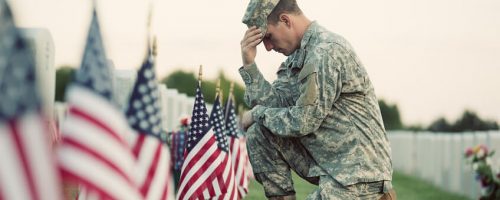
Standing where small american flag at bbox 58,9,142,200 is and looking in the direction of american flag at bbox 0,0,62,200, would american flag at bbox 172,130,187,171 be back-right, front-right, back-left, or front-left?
back-right

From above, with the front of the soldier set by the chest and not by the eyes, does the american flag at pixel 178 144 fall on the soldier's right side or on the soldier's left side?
on the soldier's right side

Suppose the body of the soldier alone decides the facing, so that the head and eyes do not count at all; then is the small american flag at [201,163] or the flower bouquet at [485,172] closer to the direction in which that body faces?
the small american flag

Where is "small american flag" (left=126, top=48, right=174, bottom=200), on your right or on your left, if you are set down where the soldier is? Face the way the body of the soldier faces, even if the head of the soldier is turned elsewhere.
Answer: on your left

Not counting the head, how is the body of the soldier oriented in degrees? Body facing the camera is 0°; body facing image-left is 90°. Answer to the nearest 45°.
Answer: approximately 90°

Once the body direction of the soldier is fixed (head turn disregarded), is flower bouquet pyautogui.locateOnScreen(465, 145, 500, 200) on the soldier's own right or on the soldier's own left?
on the soldier's own right
